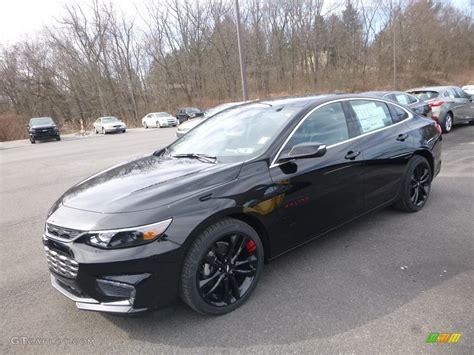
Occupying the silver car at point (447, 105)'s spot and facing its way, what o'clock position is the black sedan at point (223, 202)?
The black sedan is roughly at 5 o'clock from the silver car.

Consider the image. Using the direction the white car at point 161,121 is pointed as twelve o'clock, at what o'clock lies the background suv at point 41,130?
The background suv is roughly at 3 o'clock from the white car.

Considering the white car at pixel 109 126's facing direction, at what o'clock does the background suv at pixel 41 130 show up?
The background suv is roughly at 3 o'clock from the white car.

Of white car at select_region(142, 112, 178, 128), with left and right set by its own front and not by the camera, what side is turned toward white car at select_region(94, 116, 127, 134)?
right

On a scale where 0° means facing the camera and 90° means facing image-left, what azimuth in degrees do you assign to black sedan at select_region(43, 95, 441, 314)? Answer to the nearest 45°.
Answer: approximately 45°

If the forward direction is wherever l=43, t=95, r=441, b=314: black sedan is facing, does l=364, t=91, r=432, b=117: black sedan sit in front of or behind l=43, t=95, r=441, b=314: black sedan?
behind

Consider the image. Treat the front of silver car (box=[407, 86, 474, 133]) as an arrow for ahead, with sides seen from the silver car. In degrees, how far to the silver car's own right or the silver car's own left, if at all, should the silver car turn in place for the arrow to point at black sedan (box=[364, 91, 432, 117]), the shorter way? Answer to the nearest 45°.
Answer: approximately 180°

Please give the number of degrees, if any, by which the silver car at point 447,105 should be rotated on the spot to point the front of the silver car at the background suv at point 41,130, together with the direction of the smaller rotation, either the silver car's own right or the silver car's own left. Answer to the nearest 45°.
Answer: approximately 135° to the silver car's own left

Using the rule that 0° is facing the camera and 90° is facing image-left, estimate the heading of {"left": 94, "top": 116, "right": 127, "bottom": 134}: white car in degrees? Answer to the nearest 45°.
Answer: approximately 315°

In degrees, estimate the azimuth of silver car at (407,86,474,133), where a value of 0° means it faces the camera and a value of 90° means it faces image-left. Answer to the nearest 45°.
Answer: approximately 225°

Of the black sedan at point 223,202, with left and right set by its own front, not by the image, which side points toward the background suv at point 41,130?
right
